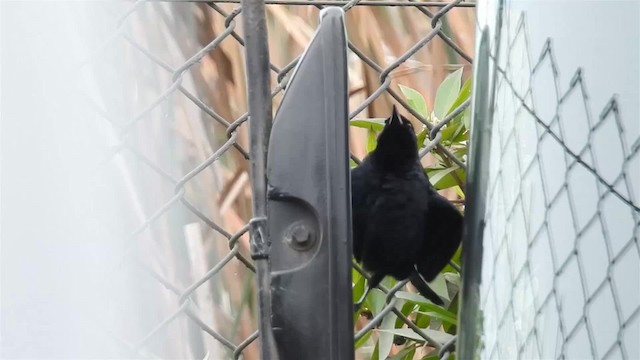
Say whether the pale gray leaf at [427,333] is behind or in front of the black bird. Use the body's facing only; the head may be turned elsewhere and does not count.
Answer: behind

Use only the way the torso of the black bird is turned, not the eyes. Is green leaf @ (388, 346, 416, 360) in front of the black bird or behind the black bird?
behind
